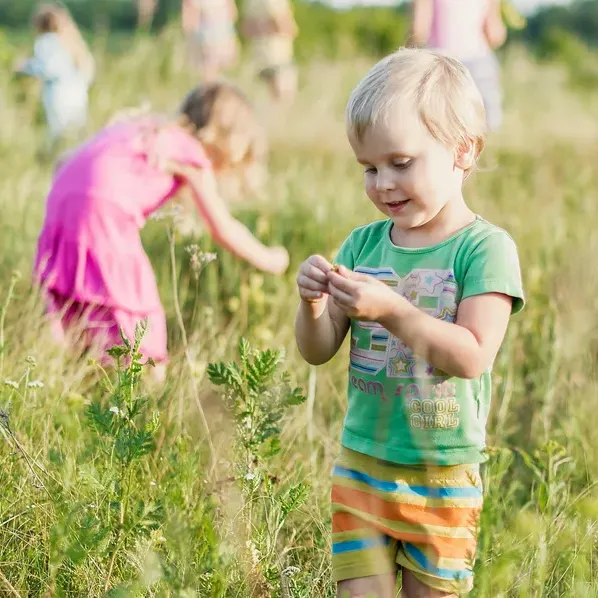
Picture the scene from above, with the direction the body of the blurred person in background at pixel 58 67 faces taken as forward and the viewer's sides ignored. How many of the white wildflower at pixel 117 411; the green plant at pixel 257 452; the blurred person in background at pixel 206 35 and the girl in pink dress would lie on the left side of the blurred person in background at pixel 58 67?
3

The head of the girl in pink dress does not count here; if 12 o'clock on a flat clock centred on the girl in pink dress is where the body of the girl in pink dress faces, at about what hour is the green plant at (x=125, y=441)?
The green plant is roughly at 3 o'clock from the girl in pink dress.

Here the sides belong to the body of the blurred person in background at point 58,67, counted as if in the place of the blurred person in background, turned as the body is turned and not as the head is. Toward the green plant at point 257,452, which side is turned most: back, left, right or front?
left

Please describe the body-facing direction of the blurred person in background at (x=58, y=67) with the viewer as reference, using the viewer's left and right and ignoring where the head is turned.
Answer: facing to the left of the viewer

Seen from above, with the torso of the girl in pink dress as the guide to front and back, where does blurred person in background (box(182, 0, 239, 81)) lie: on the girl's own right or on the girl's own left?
on the girl's own left

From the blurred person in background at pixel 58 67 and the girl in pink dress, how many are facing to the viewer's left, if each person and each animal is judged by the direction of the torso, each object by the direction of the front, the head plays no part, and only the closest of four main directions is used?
1

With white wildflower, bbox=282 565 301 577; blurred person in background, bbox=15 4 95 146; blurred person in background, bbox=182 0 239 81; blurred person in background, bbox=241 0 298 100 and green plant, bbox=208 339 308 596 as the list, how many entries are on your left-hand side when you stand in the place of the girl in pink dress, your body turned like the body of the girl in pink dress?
3

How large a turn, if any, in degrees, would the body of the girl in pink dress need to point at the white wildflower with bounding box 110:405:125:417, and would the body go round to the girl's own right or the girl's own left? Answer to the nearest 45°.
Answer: approximately 90° to the girl's own right

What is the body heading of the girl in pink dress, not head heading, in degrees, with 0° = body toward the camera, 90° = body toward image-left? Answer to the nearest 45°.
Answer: approximately 270°

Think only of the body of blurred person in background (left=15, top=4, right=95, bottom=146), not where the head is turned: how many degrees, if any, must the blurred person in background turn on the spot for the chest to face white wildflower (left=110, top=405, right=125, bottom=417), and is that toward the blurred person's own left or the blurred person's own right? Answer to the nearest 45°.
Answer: approximately 90° to the blurred person's own left

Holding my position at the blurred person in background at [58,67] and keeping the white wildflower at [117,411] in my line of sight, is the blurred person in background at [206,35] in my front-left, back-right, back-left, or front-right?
back-left

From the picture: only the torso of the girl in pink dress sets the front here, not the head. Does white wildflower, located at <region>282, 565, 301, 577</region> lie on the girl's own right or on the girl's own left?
on the girl's own right

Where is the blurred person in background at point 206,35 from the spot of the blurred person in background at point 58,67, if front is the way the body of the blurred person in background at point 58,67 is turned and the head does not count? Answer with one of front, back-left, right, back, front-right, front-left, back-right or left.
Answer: back-right

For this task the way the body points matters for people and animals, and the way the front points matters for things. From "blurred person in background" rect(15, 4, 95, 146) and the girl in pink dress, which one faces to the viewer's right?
the girl in pink dress
